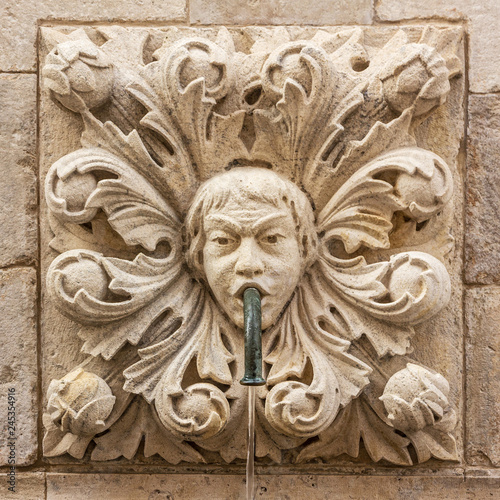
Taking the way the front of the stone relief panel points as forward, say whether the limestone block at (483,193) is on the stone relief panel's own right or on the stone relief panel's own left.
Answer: on the stone relief panel's own left

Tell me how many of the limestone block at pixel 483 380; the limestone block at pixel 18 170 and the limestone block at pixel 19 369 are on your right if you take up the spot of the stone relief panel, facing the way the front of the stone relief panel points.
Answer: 2

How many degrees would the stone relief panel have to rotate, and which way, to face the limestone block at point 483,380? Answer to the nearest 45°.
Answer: approximately 90° to its left

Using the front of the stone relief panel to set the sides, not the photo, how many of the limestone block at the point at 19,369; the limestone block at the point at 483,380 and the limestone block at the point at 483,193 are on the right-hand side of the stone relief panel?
1

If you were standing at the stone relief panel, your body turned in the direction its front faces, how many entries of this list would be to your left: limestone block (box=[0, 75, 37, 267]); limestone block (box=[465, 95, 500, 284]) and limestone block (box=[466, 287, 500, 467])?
2

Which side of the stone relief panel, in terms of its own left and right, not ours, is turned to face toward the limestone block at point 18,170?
right

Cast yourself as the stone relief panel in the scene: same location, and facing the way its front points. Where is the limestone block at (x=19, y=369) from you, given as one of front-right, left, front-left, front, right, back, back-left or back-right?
right

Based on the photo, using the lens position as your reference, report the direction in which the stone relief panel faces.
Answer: facing the viewer

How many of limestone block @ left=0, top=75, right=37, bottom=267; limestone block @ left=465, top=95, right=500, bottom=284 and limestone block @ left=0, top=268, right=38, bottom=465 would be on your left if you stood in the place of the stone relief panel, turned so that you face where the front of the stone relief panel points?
1
